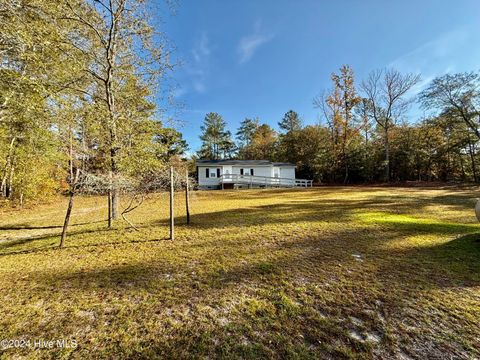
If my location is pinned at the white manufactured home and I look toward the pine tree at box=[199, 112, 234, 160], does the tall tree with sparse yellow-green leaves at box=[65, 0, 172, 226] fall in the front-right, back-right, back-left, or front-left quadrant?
back-left

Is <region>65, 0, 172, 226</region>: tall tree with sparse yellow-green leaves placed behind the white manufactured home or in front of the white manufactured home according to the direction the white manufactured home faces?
in front

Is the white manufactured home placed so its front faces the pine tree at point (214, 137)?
no

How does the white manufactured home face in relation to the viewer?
toward the camera

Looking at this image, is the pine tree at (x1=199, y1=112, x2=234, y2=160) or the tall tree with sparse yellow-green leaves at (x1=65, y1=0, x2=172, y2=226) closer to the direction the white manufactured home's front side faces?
the tall tree with sparse yellow-green leaves
